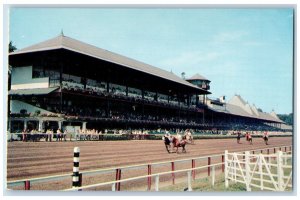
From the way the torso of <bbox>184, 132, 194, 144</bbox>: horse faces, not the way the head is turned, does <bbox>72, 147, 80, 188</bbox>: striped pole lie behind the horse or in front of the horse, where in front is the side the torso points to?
in front

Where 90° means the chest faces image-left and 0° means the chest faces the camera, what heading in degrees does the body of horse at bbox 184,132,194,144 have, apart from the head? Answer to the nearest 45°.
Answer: approximately 45°

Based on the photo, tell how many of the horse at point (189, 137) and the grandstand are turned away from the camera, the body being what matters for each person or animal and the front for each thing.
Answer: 0

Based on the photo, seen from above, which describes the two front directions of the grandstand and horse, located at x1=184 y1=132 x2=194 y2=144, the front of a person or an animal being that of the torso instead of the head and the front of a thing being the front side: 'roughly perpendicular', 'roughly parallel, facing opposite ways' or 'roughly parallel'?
roughly perpendicular

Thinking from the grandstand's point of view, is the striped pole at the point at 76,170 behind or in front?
in front
